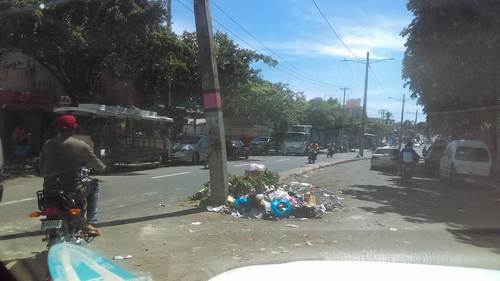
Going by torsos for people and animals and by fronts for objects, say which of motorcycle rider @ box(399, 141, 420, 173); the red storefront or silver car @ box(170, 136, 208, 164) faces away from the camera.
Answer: the motorcycle rider

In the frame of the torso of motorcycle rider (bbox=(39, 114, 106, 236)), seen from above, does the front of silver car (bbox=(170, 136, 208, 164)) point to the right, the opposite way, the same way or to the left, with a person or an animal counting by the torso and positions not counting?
the opposite way

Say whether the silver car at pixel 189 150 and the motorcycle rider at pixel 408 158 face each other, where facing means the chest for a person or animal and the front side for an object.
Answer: no

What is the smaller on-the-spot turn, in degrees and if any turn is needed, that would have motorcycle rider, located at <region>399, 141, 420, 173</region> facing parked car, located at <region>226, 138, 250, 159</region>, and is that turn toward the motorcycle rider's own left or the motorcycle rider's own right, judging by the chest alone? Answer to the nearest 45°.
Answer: approximately 45° to the motorcycle rider's own left

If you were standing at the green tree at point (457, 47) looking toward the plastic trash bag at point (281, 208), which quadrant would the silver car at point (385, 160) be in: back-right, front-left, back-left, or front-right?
back-right

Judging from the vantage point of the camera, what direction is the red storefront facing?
facing the viewer and to the right of the viewer

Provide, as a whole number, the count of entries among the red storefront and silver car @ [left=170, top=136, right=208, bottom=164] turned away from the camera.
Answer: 0

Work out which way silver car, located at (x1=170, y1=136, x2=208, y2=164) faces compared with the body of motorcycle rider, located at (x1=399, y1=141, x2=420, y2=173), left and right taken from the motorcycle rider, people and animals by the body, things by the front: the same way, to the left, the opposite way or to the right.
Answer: the opposite way

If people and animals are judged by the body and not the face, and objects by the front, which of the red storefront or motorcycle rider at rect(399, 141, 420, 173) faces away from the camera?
the motorcycle rider

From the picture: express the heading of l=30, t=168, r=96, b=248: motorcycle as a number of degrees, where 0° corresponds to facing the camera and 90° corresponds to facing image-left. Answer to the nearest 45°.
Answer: approximately 225°

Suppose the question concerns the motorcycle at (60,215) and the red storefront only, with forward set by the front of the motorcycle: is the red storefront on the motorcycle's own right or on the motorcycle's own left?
on the motorcycle's own left

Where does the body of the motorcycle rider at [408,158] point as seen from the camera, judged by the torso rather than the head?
away from the camera

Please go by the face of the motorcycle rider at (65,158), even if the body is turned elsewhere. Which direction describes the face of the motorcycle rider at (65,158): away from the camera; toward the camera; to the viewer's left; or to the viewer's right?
away from the camera

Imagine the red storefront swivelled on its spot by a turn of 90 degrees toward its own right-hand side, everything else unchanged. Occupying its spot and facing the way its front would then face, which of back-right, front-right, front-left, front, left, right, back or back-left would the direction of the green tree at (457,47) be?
left
